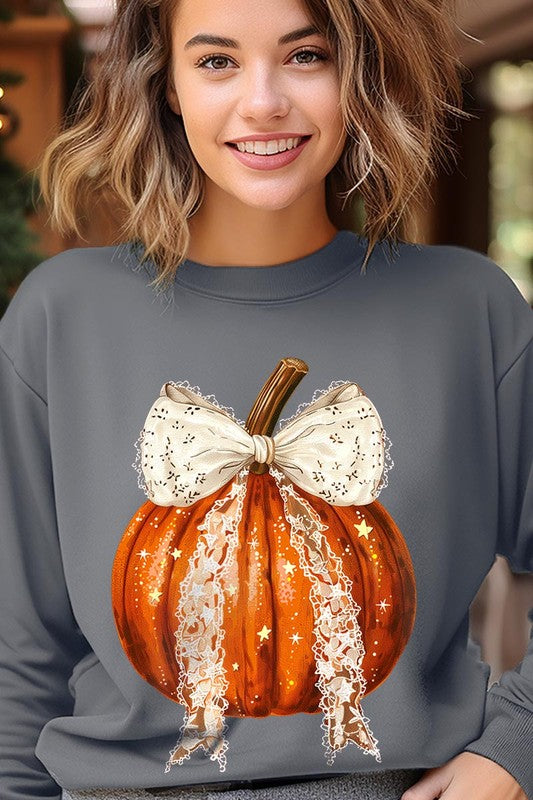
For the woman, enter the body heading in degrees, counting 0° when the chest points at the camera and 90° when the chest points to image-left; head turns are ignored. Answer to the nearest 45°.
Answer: approximately 0°
